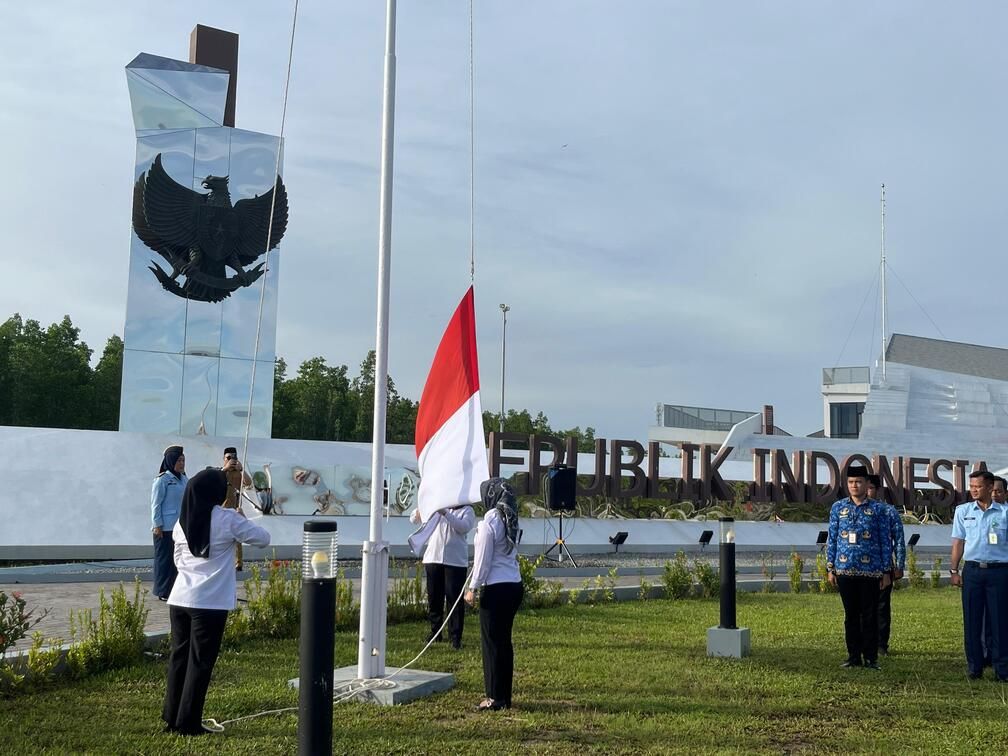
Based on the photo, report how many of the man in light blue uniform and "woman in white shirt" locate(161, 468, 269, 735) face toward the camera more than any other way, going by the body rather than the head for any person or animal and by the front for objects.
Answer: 1

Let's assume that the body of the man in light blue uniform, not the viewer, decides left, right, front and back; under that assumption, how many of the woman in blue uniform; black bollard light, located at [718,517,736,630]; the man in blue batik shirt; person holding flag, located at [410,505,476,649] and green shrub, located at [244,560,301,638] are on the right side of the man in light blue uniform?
5

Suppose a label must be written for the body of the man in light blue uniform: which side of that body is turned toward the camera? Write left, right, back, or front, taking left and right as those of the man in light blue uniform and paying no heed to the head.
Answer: front

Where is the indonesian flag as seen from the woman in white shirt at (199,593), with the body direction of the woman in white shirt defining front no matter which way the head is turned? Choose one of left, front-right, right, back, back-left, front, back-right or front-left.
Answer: front

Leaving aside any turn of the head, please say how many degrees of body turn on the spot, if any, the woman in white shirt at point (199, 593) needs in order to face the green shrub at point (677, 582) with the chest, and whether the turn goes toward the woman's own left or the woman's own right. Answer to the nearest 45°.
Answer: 0° — they already face it

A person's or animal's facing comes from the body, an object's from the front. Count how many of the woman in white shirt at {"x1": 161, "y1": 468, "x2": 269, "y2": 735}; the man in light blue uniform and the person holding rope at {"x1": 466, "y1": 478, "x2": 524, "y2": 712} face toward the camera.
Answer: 1

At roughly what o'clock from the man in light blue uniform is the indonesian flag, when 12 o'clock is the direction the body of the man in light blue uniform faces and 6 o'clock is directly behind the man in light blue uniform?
The indonesian flag is roughly at 2 o'clock from the man in light blue uniform.

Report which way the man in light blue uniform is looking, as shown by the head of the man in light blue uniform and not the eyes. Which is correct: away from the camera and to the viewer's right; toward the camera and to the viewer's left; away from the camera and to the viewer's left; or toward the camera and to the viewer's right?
toward the camera and to the viewer's left
